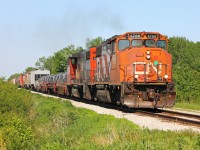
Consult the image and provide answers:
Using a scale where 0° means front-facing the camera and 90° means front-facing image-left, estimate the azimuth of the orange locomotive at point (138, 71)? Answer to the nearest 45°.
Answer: approximately 315°

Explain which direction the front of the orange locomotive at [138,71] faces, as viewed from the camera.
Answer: facing the viewer and to the right of the viewer
